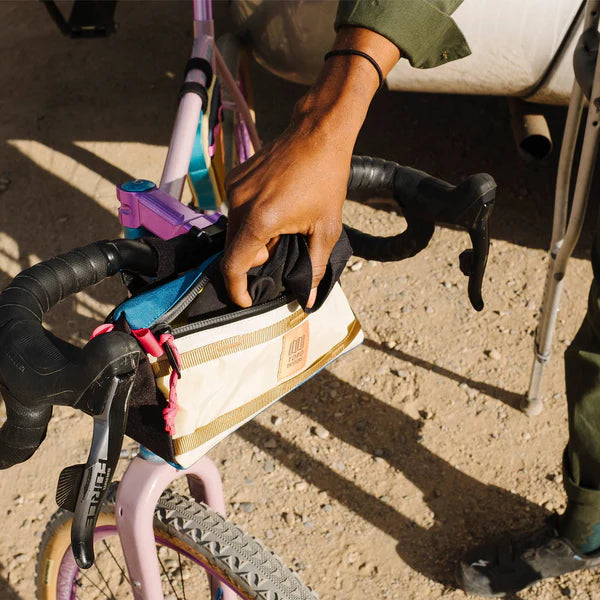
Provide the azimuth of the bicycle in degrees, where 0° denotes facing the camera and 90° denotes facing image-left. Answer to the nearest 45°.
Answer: approximately 315°

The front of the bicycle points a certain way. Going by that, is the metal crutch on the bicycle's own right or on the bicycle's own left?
on the bicycle's own left

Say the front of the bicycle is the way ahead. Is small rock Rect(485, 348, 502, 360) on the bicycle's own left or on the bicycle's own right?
on the bicycle's own left

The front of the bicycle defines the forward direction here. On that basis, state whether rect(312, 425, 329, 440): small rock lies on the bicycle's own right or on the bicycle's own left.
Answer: on the bicycle's own left

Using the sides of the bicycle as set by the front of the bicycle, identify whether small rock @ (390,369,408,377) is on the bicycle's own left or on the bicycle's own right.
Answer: on the bicycle's own left
